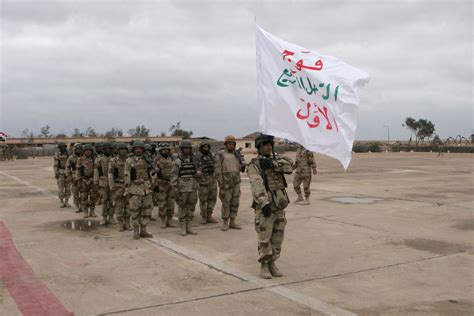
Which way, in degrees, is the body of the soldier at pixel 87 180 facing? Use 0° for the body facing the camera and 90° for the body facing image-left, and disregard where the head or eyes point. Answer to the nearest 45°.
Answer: approximately 0°

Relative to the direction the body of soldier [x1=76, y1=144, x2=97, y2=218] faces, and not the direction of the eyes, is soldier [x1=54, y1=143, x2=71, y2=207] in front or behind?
behind

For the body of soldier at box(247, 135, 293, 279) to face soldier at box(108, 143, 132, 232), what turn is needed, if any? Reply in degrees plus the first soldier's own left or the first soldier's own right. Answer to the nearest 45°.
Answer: approximately 180°

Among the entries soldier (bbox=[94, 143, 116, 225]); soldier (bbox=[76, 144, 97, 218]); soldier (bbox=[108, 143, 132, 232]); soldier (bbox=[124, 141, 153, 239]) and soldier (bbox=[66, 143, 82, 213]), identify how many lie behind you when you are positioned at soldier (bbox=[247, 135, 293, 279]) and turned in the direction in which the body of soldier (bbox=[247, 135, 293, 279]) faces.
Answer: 5

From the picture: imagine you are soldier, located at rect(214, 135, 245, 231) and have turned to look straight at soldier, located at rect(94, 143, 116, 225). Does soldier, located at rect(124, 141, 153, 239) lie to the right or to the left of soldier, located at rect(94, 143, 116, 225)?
left

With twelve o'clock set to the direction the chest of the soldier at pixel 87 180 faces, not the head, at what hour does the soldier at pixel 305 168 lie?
the soldier at pixel 305 168 is roughly at 9 o'clock from the soldier at pixel 87 180.

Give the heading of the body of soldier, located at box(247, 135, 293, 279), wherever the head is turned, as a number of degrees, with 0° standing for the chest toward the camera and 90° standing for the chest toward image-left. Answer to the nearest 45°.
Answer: approximately 315°

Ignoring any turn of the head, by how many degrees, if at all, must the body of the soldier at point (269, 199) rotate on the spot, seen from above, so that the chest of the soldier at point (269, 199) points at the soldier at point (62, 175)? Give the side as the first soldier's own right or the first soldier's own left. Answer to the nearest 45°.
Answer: approximately 180°

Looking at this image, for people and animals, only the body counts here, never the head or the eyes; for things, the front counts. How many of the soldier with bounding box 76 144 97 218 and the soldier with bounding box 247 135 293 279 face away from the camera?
0

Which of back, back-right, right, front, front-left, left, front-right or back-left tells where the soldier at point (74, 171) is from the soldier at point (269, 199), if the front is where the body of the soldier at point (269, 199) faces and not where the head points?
back

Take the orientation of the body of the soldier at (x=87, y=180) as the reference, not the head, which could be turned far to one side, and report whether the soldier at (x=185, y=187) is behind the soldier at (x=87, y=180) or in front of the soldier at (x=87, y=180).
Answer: in front
